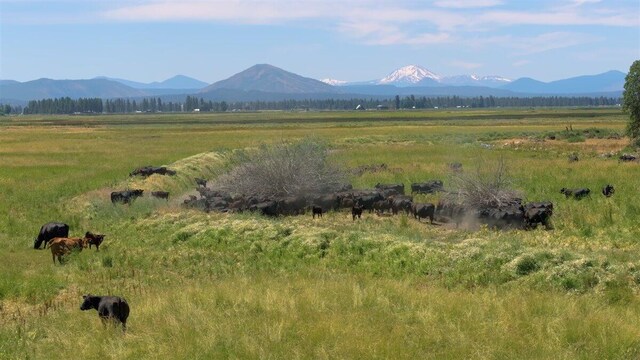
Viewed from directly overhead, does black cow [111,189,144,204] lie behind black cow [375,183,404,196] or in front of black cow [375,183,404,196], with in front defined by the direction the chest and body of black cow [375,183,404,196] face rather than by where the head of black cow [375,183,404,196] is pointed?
in front

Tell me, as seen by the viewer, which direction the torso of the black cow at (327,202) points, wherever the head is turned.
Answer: to the viewer's left

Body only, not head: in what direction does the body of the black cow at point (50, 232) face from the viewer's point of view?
to the viewer's left

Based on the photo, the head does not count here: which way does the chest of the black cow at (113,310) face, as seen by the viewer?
to the viewer's left

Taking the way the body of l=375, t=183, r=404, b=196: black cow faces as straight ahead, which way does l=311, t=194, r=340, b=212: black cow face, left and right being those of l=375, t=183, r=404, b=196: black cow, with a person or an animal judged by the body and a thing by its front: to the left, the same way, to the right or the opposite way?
the same way

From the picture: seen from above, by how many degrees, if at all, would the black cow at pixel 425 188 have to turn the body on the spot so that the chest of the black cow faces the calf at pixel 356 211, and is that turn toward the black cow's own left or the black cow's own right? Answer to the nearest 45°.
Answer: approximately 90° to the black cow's own right
